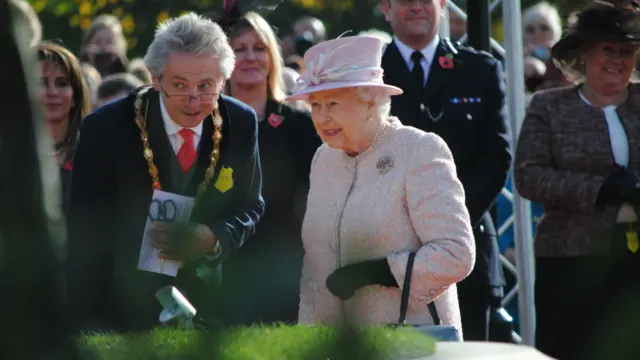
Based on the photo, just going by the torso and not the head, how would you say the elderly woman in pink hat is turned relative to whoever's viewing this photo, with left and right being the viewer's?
facing the viewer and to the left of the viewer

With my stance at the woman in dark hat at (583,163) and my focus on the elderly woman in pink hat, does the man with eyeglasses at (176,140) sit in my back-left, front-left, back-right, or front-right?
front-right

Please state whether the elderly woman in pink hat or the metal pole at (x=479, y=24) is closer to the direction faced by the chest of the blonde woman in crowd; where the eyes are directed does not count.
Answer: the elderly woman in pink hat

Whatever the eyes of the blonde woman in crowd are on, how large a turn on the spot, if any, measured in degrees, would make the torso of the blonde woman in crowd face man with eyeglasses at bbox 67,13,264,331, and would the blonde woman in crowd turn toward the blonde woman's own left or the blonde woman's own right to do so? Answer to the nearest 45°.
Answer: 0° — they already face them

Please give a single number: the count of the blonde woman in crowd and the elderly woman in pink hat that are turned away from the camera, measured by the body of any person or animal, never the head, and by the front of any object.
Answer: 0

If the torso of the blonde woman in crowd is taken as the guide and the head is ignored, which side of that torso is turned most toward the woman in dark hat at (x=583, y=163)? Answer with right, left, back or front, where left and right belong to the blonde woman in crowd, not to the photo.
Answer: left

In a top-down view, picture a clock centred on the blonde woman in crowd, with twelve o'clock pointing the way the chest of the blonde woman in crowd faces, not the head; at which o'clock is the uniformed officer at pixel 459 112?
The uniformed officer is roughly at 9 o'clock from the blonde woman in crowd.

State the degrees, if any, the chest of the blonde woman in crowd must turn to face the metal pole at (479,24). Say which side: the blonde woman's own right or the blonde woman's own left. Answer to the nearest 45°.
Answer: approximately 135° to the blonde woman's own left

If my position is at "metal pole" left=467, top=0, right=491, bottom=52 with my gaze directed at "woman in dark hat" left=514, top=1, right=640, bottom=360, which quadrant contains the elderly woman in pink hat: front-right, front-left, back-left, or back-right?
front-right

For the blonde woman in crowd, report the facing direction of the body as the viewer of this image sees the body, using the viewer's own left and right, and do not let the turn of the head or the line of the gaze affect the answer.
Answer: facing the viewer

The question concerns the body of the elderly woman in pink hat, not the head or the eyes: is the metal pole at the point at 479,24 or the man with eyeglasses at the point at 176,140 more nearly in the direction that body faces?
the man with eyeglasses

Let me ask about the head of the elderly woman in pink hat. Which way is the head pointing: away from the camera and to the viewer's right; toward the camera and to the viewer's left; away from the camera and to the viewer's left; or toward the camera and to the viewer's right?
toward the camera and to the viewer's left
